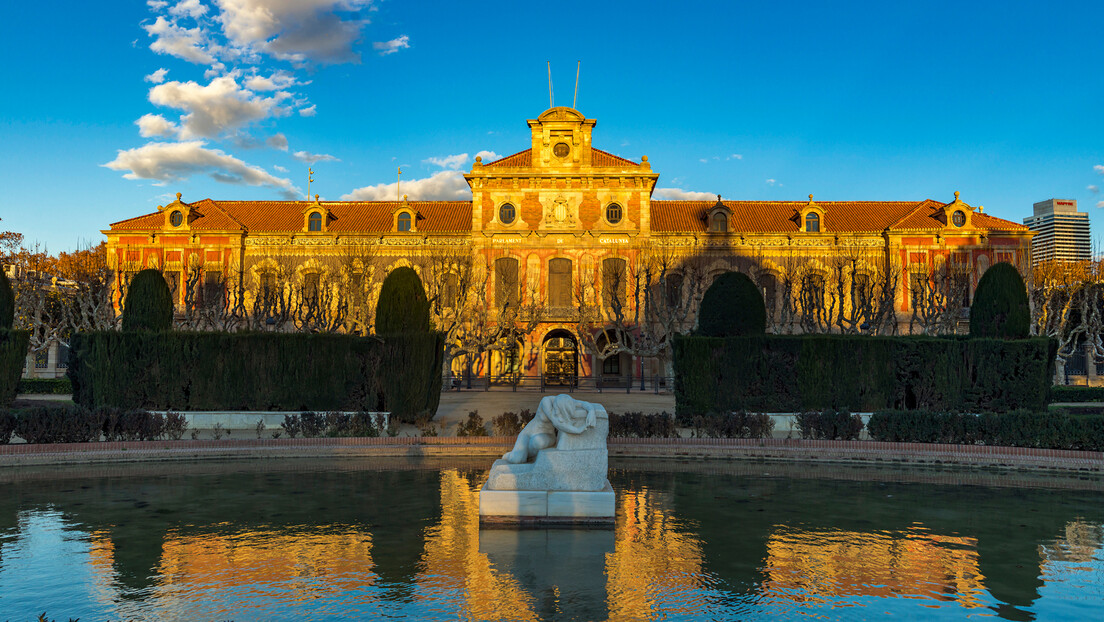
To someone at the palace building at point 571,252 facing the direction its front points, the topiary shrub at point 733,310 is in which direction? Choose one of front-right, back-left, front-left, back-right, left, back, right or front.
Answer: front

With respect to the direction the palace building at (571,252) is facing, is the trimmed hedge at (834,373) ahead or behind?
ahead

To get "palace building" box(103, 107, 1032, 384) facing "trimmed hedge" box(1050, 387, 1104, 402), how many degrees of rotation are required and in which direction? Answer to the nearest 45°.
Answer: approximately 45° to its left

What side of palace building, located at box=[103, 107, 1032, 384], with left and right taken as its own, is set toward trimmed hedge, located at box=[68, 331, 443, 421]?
front

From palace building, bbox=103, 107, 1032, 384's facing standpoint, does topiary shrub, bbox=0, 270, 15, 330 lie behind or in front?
in front

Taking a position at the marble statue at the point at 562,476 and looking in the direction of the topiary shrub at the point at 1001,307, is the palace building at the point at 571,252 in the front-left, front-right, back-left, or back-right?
front-left

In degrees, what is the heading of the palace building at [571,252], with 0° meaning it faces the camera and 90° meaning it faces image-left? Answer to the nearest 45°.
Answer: approximately 0°

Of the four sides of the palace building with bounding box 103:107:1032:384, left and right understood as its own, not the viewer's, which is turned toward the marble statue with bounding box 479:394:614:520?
front

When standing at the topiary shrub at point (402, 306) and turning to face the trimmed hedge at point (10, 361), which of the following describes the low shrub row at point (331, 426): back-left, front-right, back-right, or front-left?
front-left
